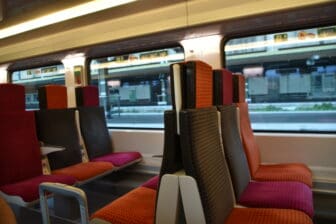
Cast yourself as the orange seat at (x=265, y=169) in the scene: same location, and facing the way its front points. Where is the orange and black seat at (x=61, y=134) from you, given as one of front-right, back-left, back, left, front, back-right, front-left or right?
back

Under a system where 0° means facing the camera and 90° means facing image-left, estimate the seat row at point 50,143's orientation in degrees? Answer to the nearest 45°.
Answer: approximately 315°

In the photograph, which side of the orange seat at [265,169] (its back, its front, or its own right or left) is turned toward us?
right

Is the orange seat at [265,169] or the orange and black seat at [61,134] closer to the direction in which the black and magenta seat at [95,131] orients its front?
the orange seat

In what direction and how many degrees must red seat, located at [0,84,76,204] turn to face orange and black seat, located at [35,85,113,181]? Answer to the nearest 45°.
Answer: approximately 90° to its left

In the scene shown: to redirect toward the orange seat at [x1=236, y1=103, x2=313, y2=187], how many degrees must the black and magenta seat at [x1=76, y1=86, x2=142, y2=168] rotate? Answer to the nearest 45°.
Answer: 0° — it already faces it
